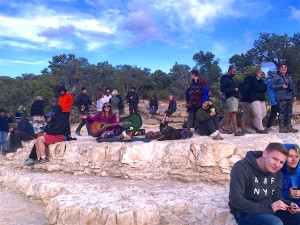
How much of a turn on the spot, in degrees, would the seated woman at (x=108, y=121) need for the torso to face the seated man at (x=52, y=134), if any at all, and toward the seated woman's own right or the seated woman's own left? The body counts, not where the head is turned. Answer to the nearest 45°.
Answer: approximately 90° to the seated woman's own right

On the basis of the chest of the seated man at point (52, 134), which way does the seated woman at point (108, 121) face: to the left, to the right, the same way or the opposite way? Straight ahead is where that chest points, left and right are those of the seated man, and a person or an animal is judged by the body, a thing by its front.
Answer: to the left

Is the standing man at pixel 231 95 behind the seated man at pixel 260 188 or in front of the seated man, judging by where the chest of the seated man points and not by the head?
behind

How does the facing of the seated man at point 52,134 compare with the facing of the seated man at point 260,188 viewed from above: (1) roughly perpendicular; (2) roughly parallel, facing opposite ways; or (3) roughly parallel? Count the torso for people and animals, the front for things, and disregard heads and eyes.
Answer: roughly perpendicular

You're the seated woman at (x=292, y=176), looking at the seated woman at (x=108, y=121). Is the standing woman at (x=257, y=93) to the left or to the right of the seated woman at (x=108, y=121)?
right

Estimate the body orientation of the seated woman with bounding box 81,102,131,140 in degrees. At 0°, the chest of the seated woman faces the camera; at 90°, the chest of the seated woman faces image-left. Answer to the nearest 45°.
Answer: approximately 0°

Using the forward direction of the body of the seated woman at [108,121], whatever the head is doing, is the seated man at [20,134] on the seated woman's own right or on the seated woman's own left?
on the seated woman's own right

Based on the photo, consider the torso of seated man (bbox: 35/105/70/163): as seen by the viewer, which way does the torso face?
to the viewer's left
